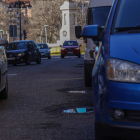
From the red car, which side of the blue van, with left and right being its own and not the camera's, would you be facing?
back

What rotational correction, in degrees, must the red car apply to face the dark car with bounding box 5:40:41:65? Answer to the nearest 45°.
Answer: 0° — it already faces it

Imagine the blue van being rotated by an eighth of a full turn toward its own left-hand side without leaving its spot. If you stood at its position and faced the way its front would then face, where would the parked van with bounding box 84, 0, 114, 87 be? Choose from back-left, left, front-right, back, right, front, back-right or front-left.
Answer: back-left

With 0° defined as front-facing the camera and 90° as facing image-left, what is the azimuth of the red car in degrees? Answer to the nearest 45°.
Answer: approximately 0°

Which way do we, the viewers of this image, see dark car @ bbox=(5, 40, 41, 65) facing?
facing the viewer and to the left of the viewer

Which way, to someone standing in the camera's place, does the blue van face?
facing the viewer

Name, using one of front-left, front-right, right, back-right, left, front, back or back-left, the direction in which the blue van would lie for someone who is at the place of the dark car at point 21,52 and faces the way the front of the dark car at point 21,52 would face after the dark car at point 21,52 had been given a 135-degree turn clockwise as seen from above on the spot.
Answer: back

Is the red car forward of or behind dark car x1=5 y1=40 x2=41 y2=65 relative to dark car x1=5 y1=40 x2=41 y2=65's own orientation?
behind

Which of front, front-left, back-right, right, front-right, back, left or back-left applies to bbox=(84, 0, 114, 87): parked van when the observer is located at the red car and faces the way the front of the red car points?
front

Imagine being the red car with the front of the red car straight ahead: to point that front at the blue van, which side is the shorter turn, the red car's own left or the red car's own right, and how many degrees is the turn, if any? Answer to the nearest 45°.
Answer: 0° — it already faces it

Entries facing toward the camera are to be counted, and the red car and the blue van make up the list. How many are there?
2

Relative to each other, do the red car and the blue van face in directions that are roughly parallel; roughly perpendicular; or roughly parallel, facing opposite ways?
roughly parallel
